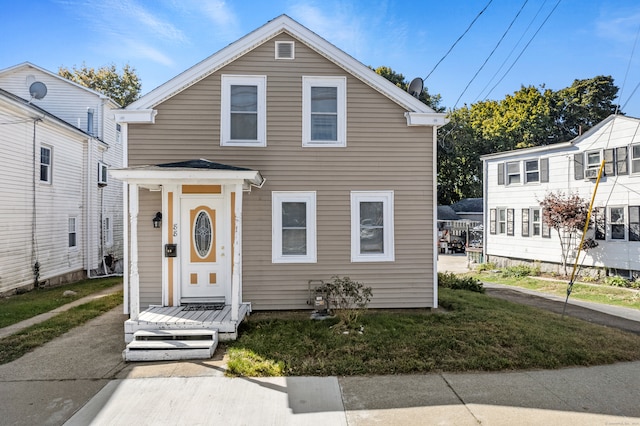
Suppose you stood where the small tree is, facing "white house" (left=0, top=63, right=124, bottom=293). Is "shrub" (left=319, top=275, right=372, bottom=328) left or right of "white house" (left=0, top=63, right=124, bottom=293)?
left

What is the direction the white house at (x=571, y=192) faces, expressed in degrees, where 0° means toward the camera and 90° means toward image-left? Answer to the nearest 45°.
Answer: approximately 45°

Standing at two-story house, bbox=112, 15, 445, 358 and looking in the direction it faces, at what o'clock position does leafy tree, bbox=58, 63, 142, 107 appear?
The leafy tree is roughly at 5 o'clock from the two-story house.

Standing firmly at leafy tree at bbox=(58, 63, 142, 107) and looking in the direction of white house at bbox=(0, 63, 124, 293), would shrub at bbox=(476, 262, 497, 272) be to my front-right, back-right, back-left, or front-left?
front-left

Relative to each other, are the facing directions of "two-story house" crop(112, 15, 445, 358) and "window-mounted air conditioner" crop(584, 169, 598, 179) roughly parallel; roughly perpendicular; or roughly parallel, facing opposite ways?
roughly perpendicular

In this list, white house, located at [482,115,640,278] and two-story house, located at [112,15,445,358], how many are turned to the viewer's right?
0

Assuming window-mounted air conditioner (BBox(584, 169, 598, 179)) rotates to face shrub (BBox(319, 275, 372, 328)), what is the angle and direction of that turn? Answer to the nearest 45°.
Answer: approximately 45° to its left

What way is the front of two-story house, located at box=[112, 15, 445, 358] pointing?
toward the camera
